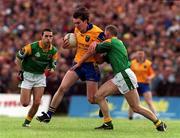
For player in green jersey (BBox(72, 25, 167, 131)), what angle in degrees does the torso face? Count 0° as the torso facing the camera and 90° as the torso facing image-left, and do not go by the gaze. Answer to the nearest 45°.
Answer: approximately 90°
